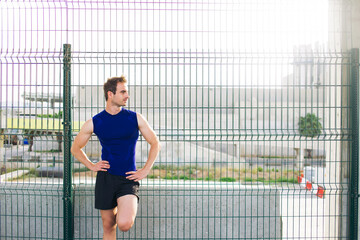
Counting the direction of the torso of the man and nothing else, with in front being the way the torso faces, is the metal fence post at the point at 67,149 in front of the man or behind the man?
behind

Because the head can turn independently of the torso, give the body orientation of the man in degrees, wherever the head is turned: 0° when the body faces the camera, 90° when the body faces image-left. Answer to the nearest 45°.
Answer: approximately 0°

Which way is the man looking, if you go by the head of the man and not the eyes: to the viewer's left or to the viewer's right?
to the viewer's right

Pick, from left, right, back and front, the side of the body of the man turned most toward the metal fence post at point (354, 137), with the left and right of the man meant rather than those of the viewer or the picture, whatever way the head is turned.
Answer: left
